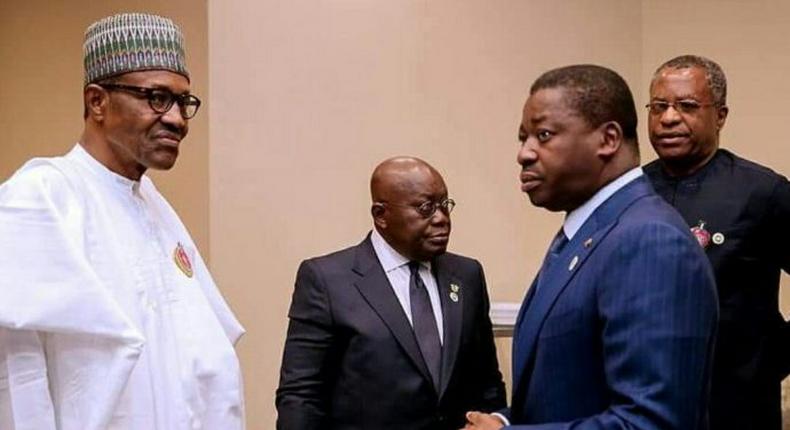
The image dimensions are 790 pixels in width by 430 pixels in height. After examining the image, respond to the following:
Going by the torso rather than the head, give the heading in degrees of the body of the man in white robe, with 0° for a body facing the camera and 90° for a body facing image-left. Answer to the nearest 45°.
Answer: approximately 315°

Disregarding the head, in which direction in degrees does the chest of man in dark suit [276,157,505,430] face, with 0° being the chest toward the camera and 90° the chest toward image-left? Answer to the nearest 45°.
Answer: approximately 315°

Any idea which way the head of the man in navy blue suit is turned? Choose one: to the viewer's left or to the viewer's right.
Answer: to the viewer's left

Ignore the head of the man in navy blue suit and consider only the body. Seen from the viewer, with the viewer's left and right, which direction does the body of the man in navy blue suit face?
facing to the left of the viewer

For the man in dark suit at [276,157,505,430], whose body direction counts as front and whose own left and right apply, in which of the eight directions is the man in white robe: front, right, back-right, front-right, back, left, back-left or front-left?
right

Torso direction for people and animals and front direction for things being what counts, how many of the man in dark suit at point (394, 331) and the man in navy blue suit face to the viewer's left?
1

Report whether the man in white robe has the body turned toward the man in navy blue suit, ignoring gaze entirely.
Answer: yes

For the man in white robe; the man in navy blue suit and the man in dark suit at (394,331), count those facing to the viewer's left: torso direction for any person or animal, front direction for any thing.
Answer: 1

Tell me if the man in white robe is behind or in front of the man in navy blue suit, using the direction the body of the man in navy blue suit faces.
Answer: in front
